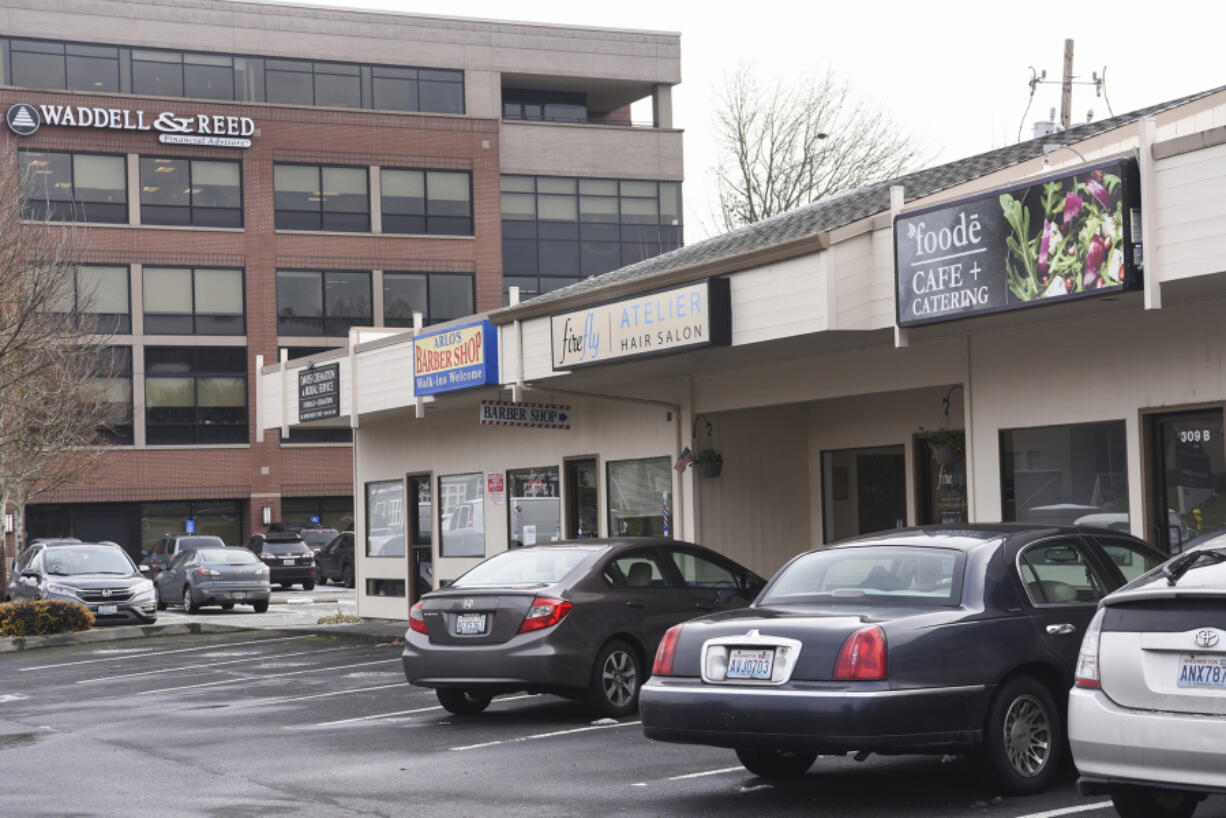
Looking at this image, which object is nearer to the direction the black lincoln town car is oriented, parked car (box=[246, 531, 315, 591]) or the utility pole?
the utility pole

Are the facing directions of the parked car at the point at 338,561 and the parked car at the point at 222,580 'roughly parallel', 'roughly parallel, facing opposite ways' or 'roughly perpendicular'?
roughly parallel

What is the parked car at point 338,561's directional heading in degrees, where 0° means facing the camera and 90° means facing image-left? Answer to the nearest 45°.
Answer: approximately 135°

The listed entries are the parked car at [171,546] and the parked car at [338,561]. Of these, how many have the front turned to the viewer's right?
0

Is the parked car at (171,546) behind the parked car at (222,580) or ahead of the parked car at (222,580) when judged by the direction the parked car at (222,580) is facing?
ahead

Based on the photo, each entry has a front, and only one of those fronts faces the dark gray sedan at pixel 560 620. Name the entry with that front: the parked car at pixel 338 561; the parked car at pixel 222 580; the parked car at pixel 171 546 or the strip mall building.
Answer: the strip mall building

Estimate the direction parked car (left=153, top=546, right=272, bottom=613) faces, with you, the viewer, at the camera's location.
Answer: facing away from the viewer and to the left of the viewer

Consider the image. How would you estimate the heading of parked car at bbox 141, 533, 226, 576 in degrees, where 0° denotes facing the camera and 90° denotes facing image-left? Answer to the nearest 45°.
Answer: approximately 135°

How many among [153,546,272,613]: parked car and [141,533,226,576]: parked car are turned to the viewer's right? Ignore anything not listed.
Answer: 0

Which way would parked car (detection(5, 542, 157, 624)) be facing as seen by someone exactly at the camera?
facing the viewer and to the right of the viewer

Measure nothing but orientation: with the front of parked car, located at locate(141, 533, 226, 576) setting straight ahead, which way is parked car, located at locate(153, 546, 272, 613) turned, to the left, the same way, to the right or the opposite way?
the same way

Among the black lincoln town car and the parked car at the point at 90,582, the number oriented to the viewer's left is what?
0

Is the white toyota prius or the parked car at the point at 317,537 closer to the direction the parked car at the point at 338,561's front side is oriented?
the parked car

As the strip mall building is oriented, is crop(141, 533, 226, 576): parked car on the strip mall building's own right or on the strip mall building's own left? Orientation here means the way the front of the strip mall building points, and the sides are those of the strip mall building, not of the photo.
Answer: on the strip mall building's own right

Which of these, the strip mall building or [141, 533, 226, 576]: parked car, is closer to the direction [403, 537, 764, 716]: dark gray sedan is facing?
the strip mall building

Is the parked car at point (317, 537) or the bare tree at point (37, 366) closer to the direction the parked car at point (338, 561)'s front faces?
the parked car

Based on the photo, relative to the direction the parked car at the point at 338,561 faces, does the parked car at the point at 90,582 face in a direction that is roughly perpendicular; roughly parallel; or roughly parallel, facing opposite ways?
roughly parallel, facing opposite ways
